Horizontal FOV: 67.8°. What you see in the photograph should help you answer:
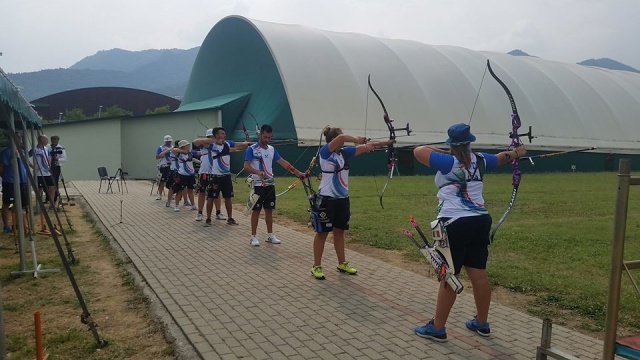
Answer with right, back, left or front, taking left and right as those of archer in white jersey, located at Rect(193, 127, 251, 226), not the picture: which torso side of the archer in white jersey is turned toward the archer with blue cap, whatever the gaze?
front

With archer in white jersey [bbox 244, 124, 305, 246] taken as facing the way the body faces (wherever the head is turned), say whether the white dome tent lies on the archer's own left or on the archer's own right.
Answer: on the archer's own left

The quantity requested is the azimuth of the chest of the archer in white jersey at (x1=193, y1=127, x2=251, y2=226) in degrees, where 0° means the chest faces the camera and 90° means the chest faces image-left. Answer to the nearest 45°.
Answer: approximately 0°

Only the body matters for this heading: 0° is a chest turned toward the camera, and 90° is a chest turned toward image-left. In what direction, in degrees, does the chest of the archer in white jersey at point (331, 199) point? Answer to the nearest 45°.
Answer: approximately 315°

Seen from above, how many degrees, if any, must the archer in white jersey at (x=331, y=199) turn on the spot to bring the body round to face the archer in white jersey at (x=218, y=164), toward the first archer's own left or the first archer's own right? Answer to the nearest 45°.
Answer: approximately 180°

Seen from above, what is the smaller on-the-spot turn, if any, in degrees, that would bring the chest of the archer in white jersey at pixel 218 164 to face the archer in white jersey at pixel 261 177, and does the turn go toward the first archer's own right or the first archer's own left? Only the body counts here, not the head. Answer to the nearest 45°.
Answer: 0° — they already face them

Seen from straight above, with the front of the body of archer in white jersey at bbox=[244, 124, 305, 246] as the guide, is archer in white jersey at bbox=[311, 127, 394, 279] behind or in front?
in front

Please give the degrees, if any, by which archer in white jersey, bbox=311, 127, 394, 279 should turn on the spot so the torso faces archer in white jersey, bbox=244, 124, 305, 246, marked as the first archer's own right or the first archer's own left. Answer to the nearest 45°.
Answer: approximately 180°

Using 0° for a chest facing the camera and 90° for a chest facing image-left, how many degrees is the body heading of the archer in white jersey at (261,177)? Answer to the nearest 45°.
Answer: approximately 315°
